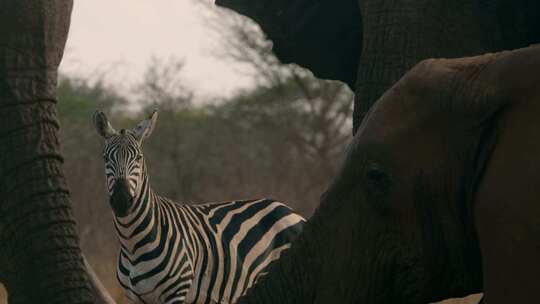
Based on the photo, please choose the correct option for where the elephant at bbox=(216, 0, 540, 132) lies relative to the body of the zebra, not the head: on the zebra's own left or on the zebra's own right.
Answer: on the zebra's own left

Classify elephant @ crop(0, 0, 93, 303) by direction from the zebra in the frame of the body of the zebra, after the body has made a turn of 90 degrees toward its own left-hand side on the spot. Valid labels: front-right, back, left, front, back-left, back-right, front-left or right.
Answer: front-right

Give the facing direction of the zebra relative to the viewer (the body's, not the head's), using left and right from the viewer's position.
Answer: facing the viewer and to the left of the viewer
